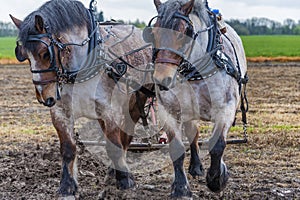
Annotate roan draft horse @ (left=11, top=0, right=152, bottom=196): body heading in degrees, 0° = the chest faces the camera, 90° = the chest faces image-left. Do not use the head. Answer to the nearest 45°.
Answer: approximately 45°

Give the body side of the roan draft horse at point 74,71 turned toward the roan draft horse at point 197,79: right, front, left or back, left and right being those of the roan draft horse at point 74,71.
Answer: left
